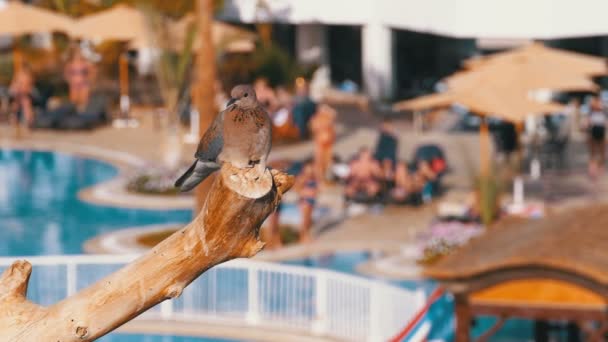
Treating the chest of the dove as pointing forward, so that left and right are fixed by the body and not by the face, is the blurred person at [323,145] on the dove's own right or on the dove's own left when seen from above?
on the dove's own left

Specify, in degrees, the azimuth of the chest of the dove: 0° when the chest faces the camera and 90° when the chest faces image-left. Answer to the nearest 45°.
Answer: approximately 315°

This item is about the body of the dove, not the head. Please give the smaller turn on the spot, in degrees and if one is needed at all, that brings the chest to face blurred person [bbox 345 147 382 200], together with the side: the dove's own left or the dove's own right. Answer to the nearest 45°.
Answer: approximately 135° to the dove's own left

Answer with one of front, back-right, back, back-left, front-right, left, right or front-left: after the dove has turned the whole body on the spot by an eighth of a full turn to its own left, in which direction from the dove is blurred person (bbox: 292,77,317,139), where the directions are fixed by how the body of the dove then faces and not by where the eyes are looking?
left

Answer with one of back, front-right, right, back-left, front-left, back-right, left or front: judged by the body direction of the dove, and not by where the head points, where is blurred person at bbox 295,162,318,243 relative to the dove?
back-left

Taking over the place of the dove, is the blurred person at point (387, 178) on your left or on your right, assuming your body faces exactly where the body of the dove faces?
on your left

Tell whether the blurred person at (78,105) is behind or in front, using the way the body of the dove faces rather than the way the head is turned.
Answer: behind

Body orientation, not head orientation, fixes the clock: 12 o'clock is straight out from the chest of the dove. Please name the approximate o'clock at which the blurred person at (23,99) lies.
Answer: The blurred person is roughly at 7 o'clock from the dove.

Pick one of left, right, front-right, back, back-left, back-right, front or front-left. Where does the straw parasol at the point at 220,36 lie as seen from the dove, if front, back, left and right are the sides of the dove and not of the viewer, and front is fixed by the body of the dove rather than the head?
back-left
